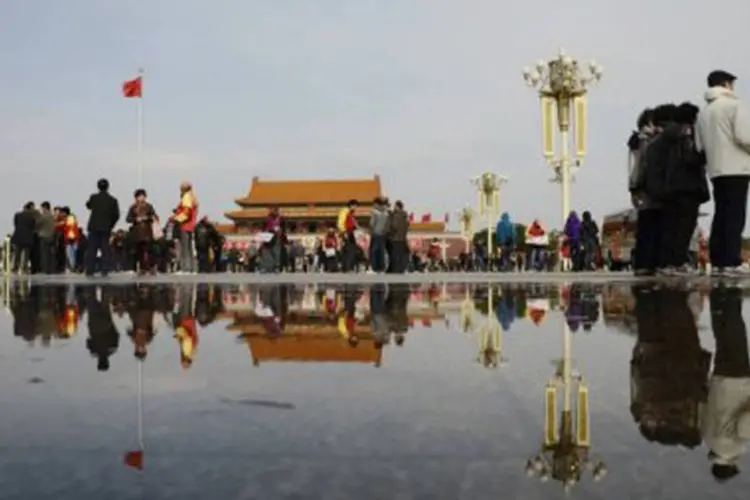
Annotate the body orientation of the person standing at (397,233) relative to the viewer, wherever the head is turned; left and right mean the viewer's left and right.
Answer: facing away from the viewer

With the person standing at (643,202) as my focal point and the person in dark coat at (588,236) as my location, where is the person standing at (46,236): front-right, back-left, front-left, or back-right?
front-right

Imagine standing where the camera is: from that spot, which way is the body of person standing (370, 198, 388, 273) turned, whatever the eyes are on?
away from the camera

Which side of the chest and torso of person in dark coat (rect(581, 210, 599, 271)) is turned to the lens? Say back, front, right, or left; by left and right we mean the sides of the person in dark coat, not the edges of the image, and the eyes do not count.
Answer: back

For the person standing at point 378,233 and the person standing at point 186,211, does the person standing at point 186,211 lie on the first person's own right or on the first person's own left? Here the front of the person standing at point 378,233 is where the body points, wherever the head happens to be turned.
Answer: on the first person's own left

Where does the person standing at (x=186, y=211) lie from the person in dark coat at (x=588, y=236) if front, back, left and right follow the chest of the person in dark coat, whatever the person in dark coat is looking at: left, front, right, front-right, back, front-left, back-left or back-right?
back-left

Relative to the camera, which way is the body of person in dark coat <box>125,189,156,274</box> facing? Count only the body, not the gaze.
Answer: toward the camera

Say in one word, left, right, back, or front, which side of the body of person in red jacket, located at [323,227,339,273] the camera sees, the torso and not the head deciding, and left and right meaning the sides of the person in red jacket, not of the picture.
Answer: front
